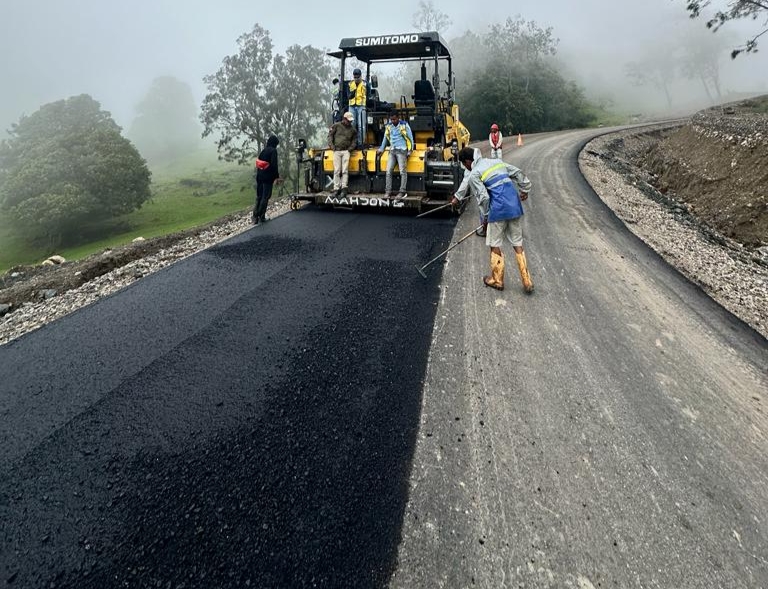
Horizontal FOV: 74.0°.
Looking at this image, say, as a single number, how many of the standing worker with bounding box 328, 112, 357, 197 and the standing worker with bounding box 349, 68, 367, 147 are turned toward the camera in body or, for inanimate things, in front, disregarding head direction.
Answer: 2

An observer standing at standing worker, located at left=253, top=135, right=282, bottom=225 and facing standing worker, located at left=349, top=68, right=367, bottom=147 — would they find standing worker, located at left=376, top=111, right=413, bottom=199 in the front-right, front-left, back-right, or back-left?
front-right

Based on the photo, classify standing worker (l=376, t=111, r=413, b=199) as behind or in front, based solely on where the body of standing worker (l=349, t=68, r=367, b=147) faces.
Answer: in front

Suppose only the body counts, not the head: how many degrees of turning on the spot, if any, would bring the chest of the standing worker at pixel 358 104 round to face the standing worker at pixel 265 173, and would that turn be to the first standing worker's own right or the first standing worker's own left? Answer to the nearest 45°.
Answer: approximately 45° to the first standing worker's own right

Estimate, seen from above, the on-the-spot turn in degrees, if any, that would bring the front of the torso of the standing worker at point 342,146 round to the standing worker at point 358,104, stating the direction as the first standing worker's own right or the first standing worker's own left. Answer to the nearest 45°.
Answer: approximately 135° to the first standing worker's own left

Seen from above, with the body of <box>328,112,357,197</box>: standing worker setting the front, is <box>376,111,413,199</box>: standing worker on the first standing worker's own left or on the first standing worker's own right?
on the first standing worker's own left

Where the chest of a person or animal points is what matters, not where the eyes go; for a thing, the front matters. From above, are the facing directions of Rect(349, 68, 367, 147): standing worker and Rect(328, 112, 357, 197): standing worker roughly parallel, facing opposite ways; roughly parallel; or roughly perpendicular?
roughly parallel

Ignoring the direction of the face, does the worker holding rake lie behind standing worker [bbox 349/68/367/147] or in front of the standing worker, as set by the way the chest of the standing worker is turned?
in front

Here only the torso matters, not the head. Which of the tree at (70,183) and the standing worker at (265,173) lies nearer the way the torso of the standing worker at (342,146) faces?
the standing worker

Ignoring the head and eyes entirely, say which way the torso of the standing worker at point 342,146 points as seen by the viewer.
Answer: toward the camera

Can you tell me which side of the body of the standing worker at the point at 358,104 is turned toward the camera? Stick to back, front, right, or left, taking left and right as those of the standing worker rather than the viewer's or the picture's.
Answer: front

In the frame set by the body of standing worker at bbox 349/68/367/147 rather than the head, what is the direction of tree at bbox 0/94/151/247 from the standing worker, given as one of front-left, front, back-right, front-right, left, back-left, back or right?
back-right
